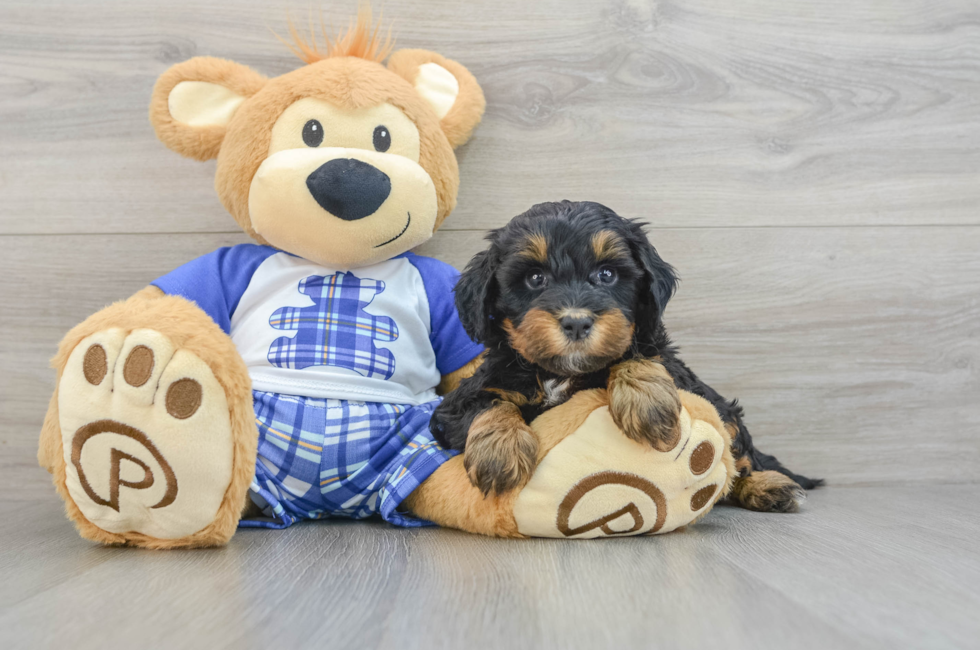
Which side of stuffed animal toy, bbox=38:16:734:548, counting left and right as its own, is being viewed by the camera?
front
